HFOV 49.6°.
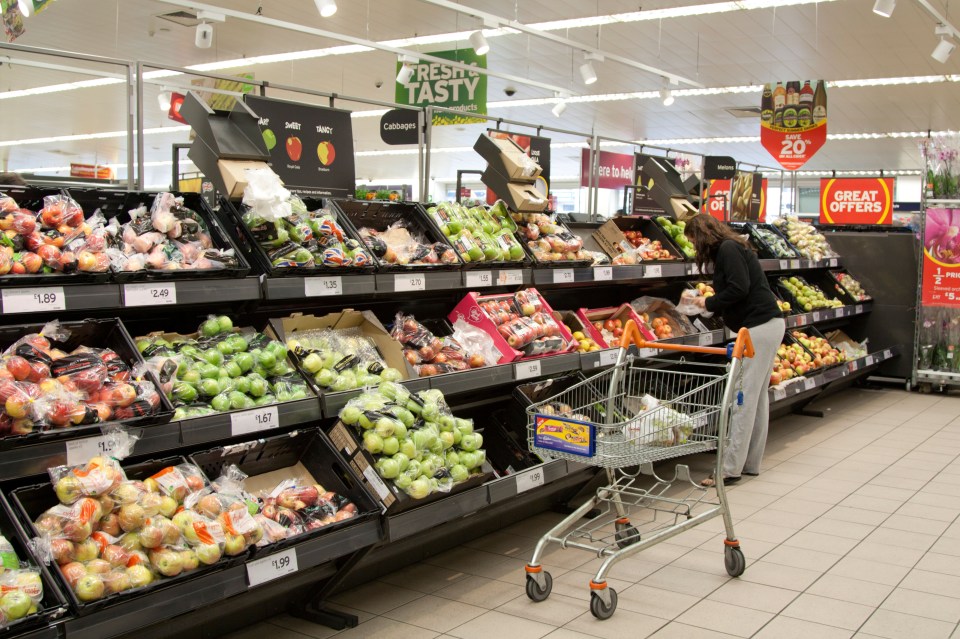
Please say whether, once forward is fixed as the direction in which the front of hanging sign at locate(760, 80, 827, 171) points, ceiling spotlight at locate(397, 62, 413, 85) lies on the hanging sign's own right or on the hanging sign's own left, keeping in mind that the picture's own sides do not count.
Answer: on the hanging sign's own right

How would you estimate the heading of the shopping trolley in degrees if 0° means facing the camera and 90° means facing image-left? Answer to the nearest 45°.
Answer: approximately 45°

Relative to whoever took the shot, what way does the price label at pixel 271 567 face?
facing the viewer and to the right of the viewer

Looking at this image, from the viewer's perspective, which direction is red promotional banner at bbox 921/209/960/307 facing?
toward the camera

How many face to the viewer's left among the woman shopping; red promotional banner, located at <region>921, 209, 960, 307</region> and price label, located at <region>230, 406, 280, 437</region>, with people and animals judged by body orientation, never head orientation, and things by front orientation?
1

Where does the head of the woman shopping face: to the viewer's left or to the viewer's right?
to the viewer's left

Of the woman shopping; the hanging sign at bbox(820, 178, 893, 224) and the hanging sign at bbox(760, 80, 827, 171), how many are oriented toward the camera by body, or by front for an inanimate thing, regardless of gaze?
2

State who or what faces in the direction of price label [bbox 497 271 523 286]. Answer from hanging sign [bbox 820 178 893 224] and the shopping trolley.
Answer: the hanging sign

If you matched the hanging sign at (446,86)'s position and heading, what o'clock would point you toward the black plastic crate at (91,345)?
The black plastic crate is roughly at 12 o'clock from the hanging sign.

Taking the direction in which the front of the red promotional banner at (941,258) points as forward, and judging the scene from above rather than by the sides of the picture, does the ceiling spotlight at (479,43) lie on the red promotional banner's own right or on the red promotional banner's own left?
on the red promotional banner's own right

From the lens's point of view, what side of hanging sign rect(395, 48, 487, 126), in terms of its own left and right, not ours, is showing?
front

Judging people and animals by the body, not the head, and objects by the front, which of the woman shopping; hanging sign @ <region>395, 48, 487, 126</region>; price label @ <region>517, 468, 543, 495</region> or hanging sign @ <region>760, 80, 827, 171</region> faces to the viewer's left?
the woman shopping

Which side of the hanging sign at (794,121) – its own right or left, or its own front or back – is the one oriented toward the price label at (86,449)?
front

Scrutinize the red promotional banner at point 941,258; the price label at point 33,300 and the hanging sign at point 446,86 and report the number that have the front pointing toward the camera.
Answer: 3

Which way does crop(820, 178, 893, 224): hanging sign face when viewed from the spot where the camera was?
facing the viewer

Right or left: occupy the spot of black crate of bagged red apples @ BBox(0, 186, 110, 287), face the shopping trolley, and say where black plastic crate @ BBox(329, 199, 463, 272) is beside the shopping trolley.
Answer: left

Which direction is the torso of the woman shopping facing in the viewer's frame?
to the viewer's left

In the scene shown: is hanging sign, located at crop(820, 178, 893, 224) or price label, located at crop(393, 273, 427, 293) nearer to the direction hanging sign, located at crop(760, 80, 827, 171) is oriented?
the price label

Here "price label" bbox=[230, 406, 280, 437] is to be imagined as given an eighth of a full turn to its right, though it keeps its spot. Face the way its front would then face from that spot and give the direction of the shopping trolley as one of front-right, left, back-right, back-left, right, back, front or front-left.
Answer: left
